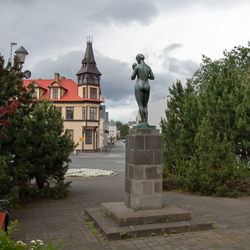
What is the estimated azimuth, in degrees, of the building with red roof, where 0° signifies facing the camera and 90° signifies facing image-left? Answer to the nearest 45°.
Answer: approximately 0°

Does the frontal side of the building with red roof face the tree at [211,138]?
yes

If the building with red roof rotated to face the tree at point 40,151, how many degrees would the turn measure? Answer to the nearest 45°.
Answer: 0° — it already faces it

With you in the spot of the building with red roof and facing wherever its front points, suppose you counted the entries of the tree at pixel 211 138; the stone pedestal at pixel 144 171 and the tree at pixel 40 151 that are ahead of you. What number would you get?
3

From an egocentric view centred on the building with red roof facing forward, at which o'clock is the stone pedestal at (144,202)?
The stone pedestal is roughly at 12 o'clock from the building with red roof.

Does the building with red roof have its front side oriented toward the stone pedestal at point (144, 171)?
yes

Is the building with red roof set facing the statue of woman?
yes

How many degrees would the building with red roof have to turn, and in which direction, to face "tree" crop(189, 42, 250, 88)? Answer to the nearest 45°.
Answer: approximately 45° to its left

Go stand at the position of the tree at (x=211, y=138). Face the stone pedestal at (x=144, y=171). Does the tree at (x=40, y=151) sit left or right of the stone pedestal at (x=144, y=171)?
right

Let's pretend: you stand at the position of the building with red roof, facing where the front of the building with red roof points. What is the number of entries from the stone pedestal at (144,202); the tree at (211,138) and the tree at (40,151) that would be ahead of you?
3
